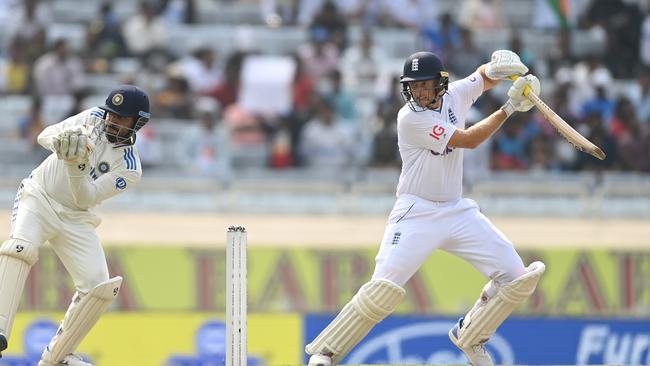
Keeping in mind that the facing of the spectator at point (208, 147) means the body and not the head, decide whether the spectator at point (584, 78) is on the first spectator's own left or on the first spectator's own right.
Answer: on the first spectator's own left

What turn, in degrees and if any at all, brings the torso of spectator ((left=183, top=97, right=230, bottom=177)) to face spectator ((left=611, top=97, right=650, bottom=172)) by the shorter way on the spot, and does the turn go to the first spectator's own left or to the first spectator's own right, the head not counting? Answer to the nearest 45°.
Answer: approximately 90° to the first spectator's own left

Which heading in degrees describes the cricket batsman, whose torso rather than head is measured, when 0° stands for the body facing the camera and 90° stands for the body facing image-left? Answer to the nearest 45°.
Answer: approximately 0°

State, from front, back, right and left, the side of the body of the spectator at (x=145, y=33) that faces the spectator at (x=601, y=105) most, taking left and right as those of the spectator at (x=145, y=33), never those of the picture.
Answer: left
